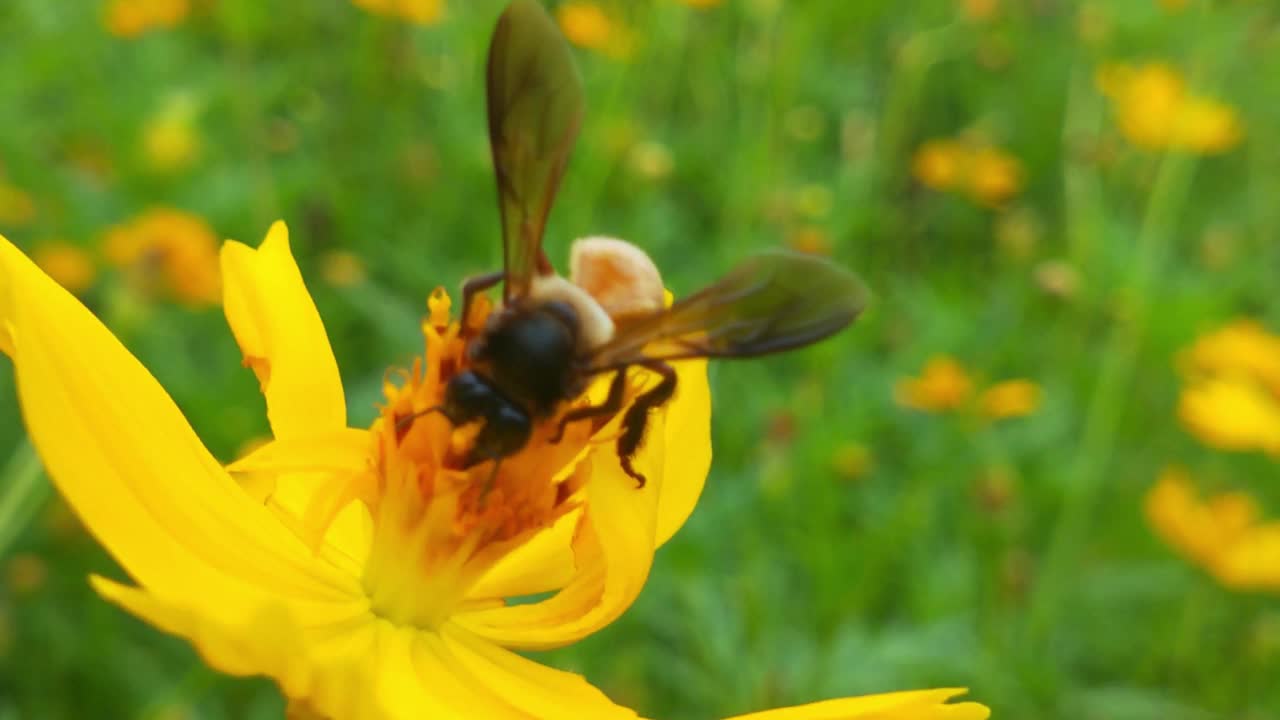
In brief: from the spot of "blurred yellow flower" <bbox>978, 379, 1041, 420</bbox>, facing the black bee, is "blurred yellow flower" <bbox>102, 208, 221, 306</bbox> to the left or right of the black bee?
right

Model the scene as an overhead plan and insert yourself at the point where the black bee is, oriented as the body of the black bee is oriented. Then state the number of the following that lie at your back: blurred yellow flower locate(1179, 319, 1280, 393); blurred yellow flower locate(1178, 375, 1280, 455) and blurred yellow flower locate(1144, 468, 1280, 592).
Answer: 3

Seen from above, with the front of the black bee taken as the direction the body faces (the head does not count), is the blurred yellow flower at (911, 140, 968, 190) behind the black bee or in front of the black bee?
behind

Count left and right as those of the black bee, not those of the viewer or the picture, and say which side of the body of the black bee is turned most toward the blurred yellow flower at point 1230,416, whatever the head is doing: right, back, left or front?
back

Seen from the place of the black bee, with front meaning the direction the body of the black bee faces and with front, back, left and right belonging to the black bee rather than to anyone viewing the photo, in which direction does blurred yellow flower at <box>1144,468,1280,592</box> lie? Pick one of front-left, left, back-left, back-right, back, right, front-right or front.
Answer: back

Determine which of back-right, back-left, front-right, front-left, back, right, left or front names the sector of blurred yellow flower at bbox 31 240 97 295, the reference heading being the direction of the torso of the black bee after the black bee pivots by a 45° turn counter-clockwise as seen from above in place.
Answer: back-right

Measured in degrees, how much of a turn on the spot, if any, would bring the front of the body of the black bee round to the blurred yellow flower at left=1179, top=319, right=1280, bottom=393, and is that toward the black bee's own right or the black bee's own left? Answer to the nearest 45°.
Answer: approximately 180°

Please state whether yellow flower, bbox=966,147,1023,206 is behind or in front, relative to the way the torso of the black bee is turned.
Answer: behind

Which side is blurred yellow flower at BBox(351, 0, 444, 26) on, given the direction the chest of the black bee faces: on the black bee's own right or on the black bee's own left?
on the black bee's own right

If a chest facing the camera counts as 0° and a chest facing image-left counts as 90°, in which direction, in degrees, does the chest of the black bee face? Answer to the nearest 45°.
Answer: approximately 45°

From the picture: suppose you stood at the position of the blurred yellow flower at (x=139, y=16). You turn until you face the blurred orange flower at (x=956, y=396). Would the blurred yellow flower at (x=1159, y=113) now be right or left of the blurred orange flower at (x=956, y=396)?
left

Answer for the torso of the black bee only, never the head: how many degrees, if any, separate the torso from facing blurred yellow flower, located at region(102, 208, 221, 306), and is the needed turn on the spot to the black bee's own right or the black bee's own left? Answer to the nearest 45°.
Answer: approximately 90° to the black bee's own right

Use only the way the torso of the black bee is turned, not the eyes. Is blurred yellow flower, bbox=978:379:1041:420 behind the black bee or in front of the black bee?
behind
